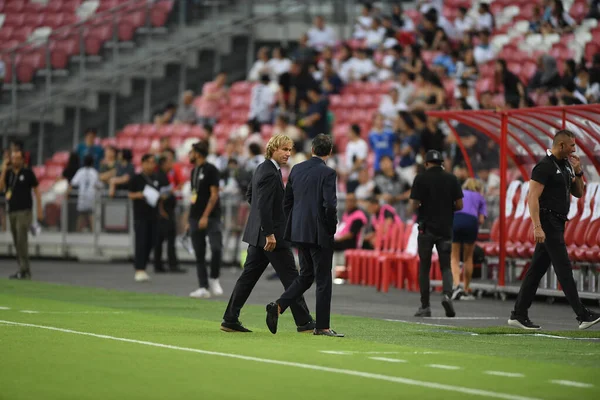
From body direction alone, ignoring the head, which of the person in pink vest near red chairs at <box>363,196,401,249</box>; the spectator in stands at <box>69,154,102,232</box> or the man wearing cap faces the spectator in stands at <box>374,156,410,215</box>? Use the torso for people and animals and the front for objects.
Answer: the man wearing cap

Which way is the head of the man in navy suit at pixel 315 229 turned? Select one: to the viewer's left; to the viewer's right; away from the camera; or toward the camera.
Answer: away from the camera

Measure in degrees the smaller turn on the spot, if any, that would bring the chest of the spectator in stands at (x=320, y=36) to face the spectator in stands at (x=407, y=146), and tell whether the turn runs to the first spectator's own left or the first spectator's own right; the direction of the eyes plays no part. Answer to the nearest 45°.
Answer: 0° — they already face them

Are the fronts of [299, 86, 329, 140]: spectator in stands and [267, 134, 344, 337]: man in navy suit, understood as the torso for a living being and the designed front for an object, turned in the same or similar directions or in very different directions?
very different directions

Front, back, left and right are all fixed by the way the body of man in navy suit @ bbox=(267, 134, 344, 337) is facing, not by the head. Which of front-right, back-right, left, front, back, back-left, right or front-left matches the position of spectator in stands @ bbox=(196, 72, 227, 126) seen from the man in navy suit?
front-left

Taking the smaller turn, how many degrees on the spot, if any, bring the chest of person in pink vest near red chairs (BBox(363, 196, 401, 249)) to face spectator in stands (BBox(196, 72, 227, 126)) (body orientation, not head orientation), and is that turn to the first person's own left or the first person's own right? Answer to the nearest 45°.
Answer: approximately 90° to the first person's own right

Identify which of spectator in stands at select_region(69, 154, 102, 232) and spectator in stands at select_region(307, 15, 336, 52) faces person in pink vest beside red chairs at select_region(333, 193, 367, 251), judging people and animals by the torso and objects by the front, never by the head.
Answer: spectator in stands at select_region(307, 15, 336, 52)

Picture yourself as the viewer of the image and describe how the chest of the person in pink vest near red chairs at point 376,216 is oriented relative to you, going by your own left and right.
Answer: facing the viewer and to the left of the viewer

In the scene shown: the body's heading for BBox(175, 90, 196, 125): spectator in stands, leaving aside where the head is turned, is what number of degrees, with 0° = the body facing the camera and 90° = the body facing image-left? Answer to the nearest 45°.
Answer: approximately 45°

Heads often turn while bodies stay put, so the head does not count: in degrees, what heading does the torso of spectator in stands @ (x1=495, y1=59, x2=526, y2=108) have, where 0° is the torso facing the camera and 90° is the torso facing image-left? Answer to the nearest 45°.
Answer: approximately 45°

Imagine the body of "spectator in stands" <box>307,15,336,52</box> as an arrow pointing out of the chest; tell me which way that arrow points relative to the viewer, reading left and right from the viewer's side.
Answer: facing the viewer

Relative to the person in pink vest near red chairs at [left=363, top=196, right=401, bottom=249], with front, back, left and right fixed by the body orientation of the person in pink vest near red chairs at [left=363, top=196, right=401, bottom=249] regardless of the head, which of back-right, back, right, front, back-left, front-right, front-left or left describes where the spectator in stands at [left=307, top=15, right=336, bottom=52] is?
back-right
